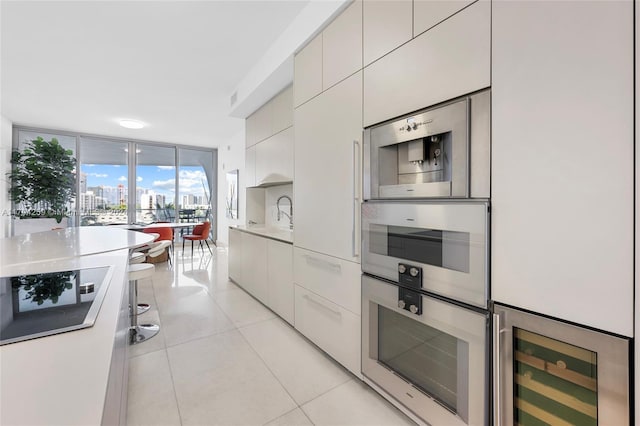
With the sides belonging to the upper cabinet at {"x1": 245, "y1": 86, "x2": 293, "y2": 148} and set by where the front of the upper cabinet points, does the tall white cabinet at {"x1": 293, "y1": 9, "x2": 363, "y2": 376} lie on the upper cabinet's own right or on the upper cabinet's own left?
on the upper cabinet's own left

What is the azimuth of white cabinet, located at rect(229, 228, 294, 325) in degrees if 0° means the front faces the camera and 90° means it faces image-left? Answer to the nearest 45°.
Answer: approximately 45°

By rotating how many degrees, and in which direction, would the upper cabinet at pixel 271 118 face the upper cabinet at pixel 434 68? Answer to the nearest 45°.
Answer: approximately 45° to its left

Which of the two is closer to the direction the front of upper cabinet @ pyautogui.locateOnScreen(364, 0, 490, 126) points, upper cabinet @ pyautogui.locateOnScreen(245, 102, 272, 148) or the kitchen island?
the kitchen island

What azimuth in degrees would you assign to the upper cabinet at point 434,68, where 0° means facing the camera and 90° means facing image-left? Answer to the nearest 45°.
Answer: approximately 45°

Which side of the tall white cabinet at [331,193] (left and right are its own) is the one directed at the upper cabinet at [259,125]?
right

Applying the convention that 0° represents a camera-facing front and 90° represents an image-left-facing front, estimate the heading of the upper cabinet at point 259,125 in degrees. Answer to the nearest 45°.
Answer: approximately 45°

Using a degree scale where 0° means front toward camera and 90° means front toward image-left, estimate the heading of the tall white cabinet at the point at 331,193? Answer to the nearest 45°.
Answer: approximately 45°

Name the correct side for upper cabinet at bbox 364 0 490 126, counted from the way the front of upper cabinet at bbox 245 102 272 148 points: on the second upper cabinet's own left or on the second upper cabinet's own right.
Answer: on the second upper cabinet's own left

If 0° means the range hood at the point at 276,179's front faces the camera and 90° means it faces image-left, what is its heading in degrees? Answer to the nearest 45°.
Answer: approximately 45°
